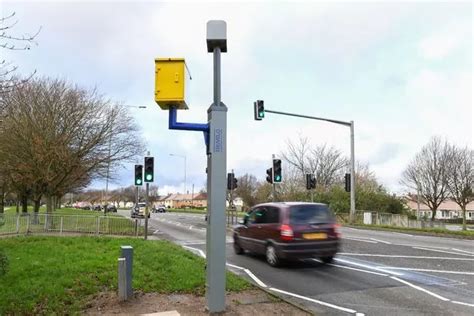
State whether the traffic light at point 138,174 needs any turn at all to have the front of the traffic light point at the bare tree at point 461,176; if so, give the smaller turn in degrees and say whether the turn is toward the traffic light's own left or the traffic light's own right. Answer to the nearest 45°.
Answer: approximately 135° to the traffic light's own left

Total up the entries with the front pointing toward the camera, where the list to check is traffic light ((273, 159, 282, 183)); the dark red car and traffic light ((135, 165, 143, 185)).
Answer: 2

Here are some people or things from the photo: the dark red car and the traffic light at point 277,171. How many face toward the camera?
1

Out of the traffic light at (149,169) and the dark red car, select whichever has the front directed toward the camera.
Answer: the traffic light

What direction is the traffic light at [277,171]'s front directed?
toward the camera

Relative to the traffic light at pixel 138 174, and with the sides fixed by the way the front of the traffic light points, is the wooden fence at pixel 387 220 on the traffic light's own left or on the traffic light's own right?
on the traffic light's own left

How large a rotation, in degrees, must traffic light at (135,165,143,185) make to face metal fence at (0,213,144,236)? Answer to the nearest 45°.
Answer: approximately 135° to its right

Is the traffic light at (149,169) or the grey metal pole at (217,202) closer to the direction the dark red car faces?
the traffic light

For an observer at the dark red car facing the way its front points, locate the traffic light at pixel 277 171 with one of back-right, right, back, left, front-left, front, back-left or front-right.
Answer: front-right

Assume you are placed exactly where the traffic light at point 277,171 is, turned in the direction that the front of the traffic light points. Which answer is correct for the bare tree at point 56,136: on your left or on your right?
on your right

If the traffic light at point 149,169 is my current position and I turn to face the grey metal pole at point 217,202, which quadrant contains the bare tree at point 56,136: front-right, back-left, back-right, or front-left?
back-right

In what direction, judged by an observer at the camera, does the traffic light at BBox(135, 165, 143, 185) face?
facing the viewer

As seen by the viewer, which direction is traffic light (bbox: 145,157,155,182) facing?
toward the camera

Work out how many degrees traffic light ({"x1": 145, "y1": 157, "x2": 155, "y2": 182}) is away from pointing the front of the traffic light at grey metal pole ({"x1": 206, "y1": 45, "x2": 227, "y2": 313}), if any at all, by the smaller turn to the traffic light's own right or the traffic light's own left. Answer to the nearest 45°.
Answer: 0° — it already faces it
